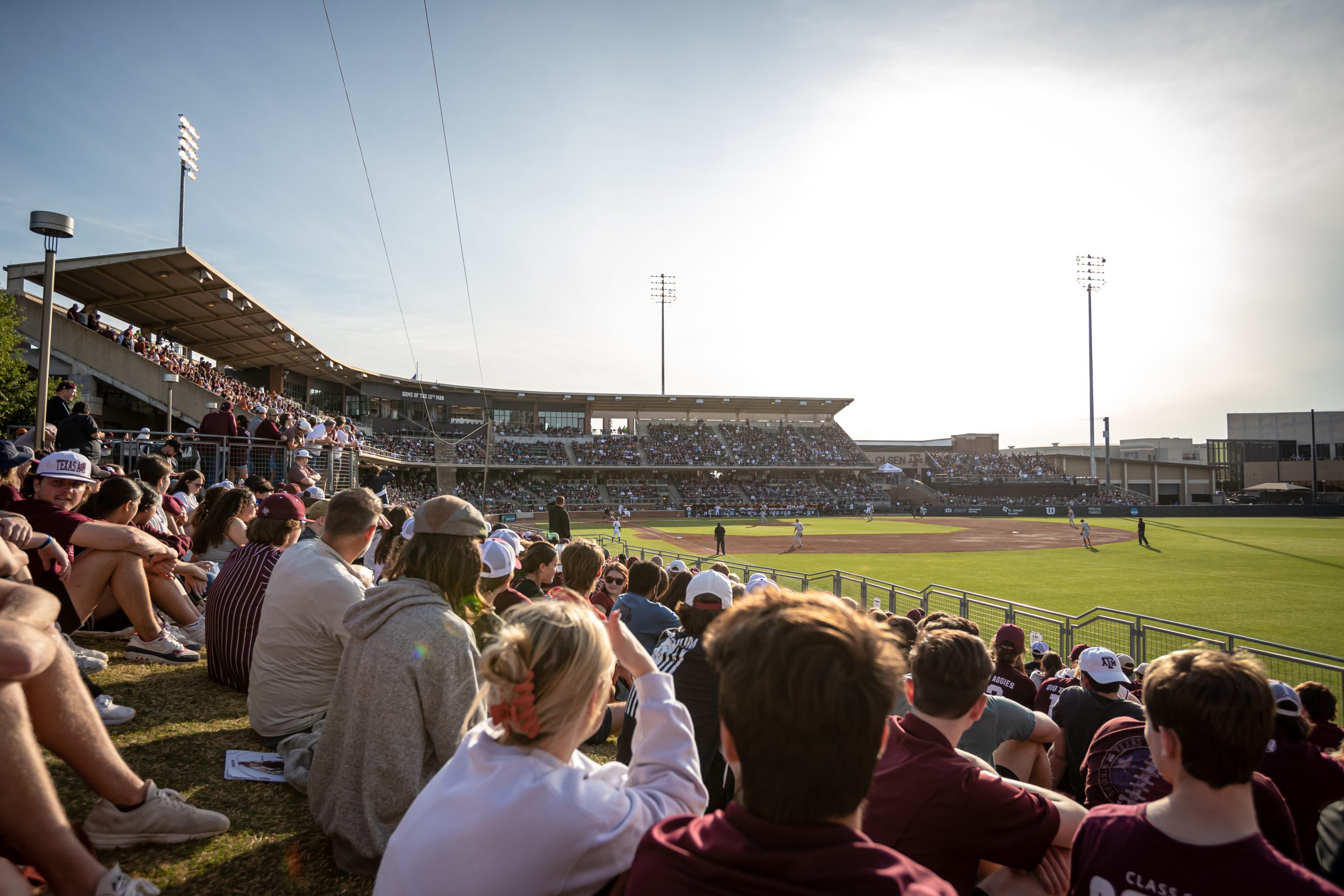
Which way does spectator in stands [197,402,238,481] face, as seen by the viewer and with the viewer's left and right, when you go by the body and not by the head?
facing away from the viewer and to the right of the viewer

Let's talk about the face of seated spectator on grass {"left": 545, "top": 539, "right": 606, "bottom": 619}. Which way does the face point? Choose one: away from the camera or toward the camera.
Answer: away from the camera

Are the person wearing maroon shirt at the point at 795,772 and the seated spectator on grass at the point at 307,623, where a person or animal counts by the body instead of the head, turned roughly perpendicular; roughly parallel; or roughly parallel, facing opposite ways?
roughly parallel

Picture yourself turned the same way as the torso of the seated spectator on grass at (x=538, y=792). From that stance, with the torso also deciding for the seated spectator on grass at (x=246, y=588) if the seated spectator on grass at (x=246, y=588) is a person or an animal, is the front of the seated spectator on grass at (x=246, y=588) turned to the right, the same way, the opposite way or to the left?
the same way

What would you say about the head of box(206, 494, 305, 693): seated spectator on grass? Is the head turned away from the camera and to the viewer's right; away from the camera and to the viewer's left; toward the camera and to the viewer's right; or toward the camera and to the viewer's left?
away from the camera and to the viewer's right

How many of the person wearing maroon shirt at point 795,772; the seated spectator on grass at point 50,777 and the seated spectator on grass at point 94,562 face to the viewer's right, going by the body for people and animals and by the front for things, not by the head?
2

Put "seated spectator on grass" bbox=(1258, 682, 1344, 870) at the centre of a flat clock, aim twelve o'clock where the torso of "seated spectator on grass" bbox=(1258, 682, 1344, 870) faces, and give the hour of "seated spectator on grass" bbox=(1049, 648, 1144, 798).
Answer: "seated spectator on grass" bbox=(1049, 648, 1144, 798) is roughly at 10 o'clock from "seated spectator on grass" bbox=(1258, 682, 1344, 870).

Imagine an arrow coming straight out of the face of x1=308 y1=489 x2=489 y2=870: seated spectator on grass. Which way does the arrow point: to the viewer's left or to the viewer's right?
to the viewer's right

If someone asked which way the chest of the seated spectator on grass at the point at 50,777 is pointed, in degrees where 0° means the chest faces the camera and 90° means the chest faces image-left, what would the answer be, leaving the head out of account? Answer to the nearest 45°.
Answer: approximately 270°

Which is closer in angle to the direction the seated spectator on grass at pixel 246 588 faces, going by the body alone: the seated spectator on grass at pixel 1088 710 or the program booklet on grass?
the seated spectator on grass

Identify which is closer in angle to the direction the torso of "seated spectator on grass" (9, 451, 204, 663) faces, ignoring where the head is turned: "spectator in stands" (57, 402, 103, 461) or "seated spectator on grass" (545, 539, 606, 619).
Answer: the seated spectator on grass

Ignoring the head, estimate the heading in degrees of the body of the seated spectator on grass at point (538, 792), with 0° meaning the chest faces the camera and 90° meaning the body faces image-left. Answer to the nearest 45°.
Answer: approximately 225°

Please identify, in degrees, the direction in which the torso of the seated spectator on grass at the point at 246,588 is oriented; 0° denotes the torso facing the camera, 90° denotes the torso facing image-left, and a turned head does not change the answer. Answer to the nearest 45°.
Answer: approximately 225°

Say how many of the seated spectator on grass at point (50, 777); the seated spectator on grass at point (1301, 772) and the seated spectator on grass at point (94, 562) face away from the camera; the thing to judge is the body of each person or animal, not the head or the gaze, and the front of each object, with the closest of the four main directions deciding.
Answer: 1

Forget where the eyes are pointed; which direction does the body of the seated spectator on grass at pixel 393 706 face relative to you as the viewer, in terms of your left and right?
facing away from the viewer and to the right of the viewer

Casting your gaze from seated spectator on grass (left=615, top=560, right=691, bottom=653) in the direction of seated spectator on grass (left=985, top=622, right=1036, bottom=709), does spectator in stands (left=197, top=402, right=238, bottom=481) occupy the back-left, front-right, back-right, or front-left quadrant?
back-left

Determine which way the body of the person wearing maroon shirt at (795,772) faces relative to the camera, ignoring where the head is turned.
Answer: away from the camera
